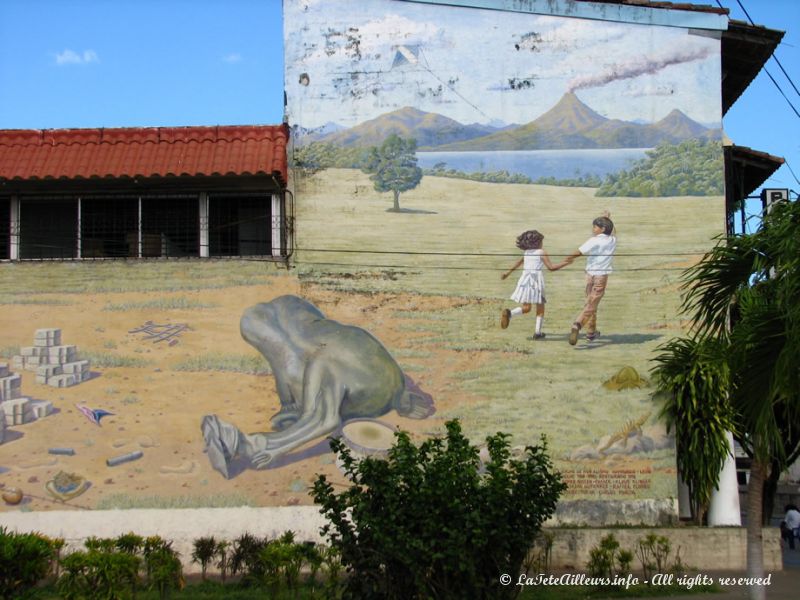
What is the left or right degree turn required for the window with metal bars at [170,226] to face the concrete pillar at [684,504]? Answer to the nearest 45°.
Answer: approximately 90° to its left

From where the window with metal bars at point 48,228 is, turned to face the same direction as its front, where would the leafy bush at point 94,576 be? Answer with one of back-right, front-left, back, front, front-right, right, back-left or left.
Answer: front

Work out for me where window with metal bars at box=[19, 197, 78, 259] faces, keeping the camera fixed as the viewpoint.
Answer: facing the viewer

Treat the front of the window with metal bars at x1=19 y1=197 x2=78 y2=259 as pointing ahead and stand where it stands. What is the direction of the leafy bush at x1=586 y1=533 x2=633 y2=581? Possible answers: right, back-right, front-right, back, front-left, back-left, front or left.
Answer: front-left

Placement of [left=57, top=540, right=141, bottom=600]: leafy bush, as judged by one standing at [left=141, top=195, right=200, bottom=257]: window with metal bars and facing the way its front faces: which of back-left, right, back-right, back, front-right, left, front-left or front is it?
front

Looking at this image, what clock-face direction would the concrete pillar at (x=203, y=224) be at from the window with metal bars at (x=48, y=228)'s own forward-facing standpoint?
The concrete pillar is roughly at 10 o'clock from the window with metal bars.

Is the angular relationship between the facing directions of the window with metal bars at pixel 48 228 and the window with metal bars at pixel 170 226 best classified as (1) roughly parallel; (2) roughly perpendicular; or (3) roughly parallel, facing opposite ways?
roughly parallel

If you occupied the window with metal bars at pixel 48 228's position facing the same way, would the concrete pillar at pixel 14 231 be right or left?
on its right

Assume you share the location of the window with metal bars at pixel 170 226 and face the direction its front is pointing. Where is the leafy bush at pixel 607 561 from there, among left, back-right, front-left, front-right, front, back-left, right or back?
front-left

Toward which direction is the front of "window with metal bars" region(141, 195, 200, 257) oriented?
toward the camera

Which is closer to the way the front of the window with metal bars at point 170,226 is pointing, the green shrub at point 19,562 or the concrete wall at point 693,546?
the green shrub

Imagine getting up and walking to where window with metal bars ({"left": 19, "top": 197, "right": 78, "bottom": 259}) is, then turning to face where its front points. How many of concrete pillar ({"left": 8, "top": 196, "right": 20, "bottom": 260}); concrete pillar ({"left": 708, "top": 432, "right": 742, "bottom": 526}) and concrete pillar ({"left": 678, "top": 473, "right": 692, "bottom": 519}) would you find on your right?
1

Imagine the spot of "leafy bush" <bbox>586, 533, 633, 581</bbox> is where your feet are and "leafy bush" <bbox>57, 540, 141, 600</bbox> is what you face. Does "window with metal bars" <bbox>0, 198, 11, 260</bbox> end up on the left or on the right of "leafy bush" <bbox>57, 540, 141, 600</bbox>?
right

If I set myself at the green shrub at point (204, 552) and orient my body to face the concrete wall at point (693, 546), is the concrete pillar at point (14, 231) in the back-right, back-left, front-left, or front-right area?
back-left

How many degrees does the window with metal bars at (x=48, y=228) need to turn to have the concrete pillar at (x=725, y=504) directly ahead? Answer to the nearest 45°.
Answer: approximately 45° to its left

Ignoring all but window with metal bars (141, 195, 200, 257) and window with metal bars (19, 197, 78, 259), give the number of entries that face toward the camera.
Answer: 2
